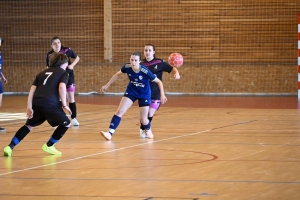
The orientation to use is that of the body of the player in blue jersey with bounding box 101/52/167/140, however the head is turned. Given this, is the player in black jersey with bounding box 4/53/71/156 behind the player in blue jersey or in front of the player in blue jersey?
in front

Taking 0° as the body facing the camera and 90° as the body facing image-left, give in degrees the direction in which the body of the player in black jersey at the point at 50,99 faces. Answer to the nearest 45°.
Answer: approximately 225°

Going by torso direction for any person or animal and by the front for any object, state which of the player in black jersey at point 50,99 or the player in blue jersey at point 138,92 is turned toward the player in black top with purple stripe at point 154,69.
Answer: the player in black jersey

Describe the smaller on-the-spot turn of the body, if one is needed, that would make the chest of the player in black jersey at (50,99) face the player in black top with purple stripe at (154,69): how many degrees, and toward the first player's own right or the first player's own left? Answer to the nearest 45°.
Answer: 0° — they already face them

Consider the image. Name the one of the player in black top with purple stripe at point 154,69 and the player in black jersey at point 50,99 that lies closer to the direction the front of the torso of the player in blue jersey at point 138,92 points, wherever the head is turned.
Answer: the player in black jersey

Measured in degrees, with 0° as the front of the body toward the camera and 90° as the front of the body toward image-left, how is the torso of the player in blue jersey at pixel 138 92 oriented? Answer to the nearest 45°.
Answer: approximately 0°

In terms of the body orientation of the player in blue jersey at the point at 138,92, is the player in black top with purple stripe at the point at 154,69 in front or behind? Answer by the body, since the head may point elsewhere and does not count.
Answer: behind

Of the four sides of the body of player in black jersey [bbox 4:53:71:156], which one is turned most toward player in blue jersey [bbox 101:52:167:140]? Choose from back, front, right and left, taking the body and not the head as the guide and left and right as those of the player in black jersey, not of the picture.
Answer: front

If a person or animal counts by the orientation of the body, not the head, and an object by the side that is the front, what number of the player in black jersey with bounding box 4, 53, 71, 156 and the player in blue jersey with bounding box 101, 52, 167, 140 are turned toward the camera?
1
